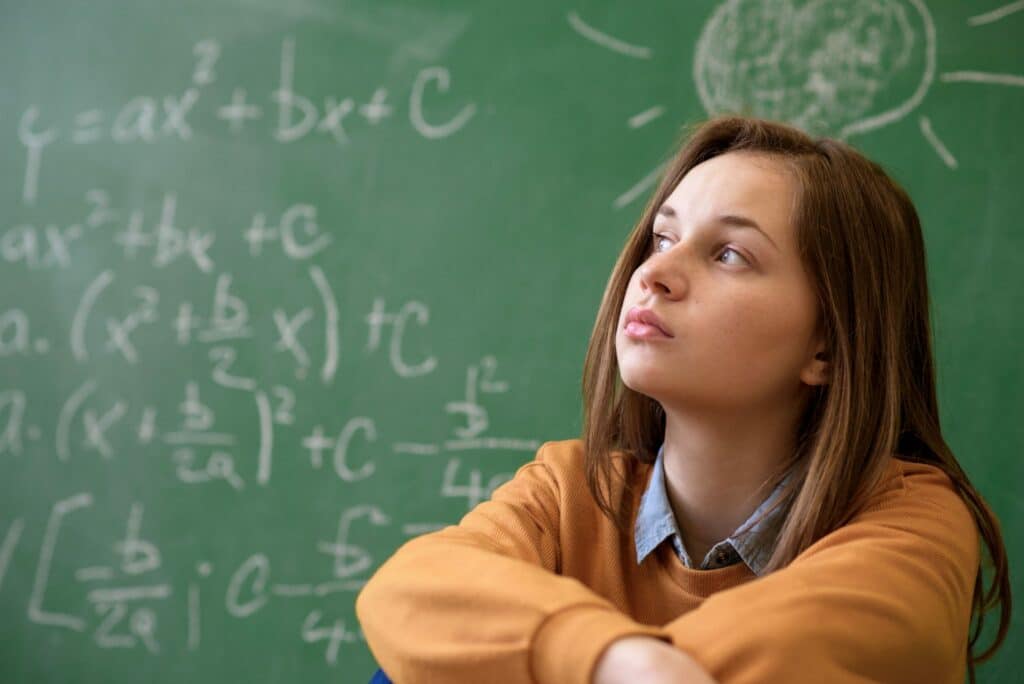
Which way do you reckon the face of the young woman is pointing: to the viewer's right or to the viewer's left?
to the viewer's left
